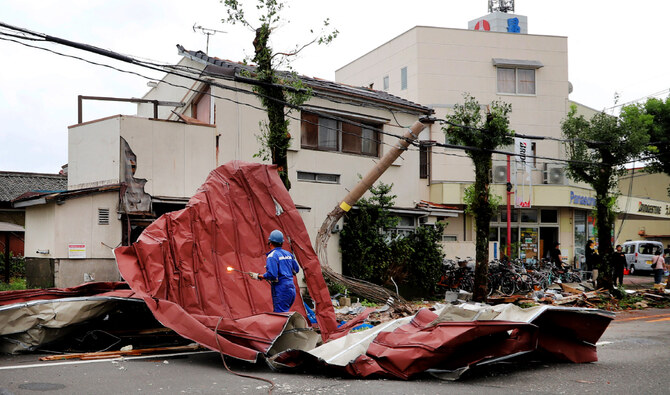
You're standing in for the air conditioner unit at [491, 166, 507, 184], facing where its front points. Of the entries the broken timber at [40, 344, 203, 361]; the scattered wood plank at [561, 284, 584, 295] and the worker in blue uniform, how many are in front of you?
3

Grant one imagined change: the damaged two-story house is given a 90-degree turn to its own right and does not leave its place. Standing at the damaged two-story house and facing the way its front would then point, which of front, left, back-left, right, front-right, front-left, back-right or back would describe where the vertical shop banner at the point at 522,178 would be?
back

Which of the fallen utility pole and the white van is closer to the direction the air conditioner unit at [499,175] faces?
the fallen utility pole

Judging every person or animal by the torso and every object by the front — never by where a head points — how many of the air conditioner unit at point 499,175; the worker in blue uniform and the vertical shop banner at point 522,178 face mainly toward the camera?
2

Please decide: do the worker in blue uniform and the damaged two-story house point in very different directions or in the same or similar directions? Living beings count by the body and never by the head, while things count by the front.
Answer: very different directions

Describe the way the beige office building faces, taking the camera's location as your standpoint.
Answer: facing the viewer

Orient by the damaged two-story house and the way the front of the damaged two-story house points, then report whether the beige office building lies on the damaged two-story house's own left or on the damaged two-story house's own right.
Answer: on the damaged two-story house's own left

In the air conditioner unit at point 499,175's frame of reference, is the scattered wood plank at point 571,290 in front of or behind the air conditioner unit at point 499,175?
in front

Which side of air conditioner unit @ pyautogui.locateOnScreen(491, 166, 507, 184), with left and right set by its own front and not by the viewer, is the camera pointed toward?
front

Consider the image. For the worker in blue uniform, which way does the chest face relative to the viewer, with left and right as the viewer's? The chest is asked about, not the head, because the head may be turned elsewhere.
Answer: facing away from the viewer and to the left of the viewer

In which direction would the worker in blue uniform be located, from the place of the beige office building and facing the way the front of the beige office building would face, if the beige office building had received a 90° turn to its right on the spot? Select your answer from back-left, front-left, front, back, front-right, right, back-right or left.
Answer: left

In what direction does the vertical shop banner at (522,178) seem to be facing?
toward the camera

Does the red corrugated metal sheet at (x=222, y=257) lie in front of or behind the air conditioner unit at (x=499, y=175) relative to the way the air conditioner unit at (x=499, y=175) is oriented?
in front

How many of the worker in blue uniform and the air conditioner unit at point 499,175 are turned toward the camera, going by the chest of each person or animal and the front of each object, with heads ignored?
1

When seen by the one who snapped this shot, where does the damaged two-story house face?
facing the viewer and to the right of the viewer

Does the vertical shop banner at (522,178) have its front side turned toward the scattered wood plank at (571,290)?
yes
